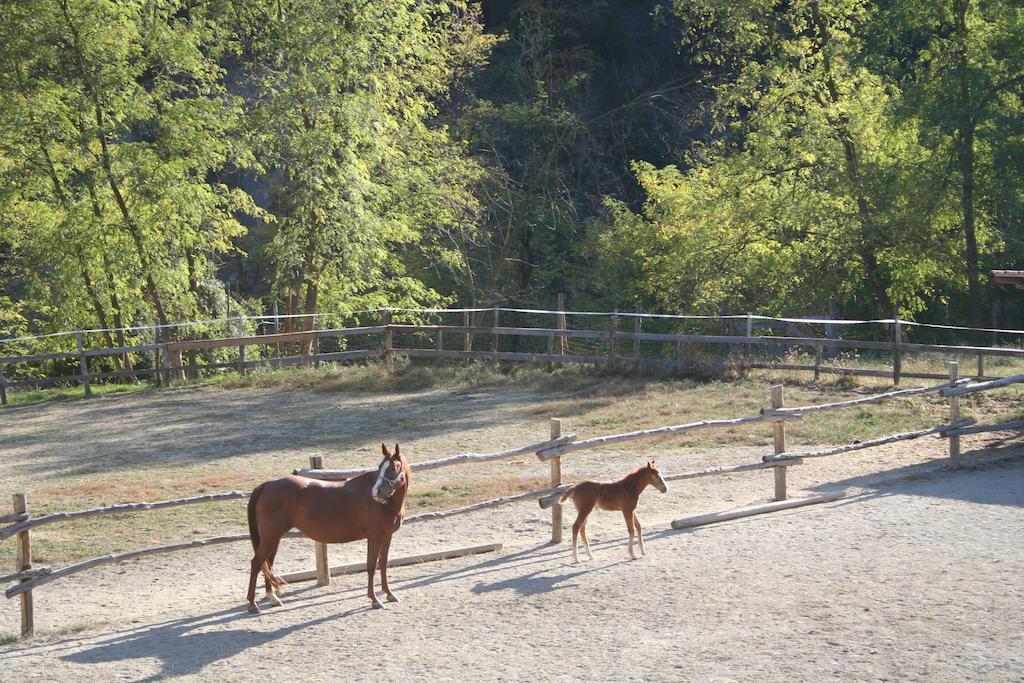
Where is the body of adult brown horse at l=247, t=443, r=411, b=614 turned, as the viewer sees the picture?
to the viewer's right

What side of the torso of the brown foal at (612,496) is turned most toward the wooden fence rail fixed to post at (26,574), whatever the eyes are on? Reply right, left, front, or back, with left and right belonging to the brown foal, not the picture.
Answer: back

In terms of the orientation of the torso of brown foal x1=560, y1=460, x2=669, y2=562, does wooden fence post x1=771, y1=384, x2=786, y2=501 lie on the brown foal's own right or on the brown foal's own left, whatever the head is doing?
on the brown foal's own left

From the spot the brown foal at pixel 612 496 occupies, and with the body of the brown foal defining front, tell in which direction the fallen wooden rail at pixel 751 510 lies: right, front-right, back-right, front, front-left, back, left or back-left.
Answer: front-left

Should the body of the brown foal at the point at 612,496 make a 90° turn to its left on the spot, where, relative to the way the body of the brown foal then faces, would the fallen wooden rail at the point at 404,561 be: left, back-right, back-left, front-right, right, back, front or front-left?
left

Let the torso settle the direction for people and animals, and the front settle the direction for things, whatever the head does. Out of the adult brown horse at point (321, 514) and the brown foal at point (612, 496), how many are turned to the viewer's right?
2

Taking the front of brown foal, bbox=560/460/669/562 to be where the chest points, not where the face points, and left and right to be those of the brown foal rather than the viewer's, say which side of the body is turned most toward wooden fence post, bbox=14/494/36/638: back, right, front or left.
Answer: back

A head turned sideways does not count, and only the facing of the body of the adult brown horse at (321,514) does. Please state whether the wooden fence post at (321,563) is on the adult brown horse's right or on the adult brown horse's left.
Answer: on the adult brown horse's left

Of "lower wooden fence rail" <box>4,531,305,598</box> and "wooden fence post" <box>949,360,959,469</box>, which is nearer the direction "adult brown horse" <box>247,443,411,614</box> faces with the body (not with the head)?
the wooden fence post

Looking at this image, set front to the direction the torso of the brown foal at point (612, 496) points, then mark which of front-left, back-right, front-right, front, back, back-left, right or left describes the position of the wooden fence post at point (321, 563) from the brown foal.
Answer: back

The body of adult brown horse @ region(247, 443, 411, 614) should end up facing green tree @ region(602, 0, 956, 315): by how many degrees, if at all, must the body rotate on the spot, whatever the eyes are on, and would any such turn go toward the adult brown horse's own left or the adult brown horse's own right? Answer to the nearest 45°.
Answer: approximately 45° to the adult brown horse's own left

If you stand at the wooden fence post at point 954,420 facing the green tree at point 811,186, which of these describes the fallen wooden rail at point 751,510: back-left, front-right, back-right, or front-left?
back-left

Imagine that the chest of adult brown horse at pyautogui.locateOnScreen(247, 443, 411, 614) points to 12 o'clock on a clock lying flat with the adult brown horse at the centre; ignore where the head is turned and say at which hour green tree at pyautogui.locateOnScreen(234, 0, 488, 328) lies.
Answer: The green tree is roughly at 9 o'clock from the adult brown horse.

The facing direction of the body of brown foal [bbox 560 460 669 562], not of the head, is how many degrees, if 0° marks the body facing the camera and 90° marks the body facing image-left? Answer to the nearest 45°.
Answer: approximately 270°
